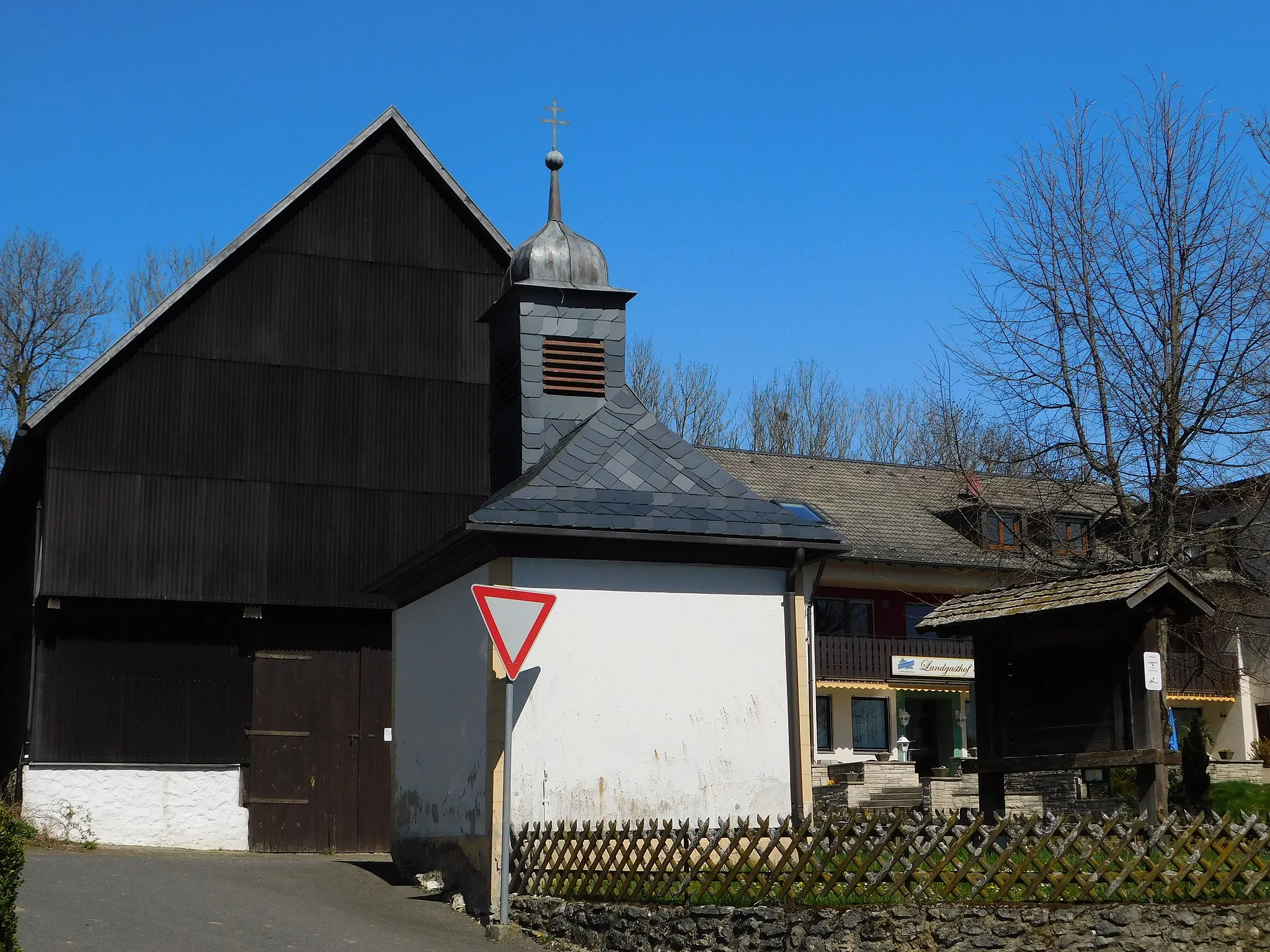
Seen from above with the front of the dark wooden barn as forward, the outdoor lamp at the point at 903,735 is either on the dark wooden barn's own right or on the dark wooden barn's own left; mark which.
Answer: on the dark wooden barn's own left

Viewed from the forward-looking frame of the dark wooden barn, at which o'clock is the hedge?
The hedge is roughly at 12 o'clock from the dark wooden barn.

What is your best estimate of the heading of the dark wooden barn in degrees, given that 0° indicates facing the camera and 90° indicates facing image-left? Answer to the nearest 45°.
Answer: approximately 0°

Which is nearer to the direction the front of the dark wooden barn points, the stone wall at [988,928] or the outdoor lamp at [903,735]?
the stone wall

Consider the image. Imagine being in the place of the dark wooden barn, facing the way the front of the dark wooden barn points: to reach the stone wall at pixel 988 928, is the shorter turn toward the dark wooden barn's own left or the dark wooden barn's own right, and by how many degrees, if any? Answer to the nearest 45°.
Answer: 0° — it already faces it

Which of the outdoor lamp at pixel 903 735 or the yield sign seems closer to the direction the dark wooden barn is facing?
the yield sign

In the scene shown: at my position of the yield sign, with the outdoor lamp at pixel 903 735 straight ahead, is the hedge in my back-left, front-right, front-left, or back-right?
back-left
